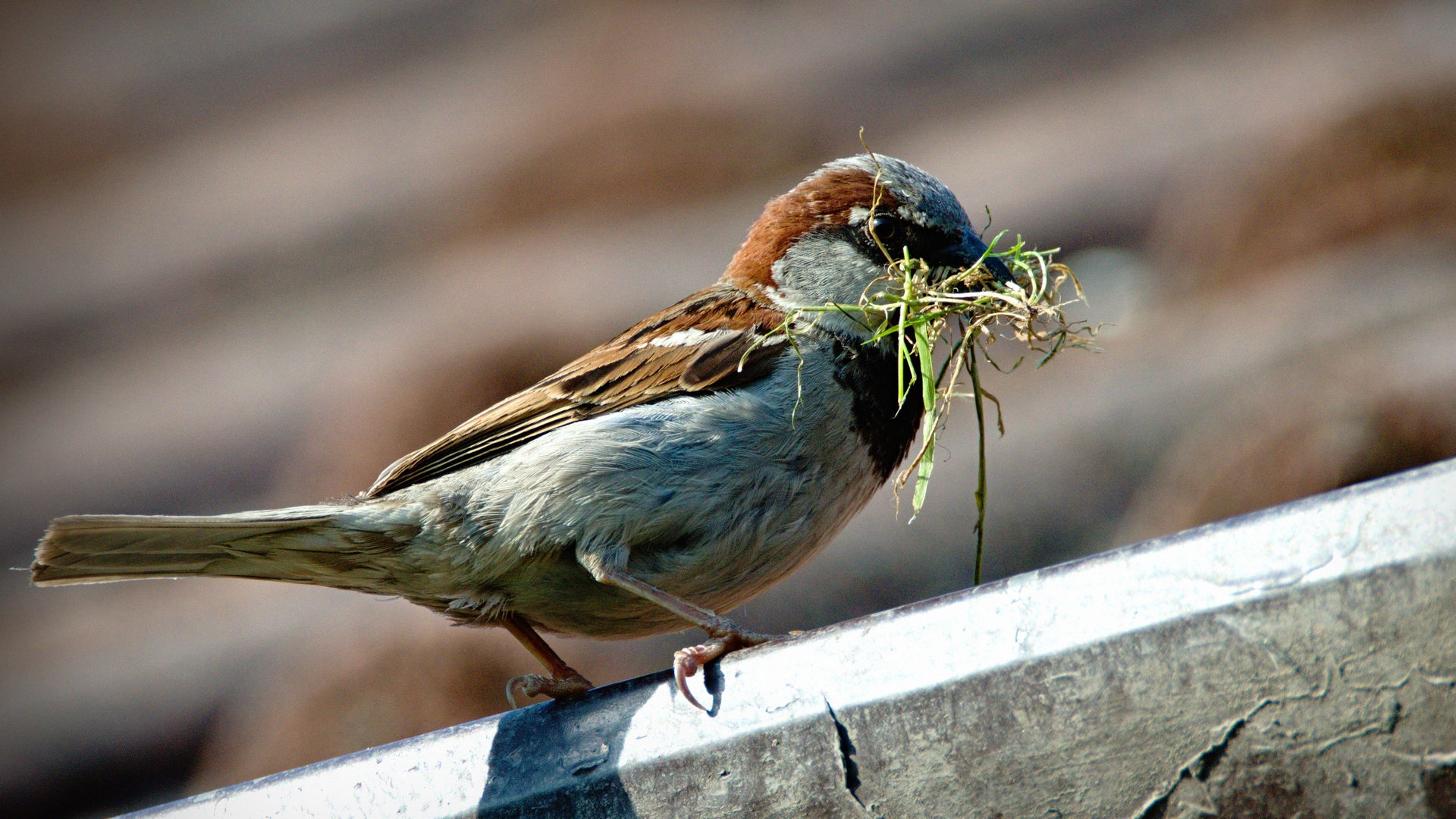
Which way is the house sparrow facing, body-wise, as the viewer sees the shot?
to the viewer's right
